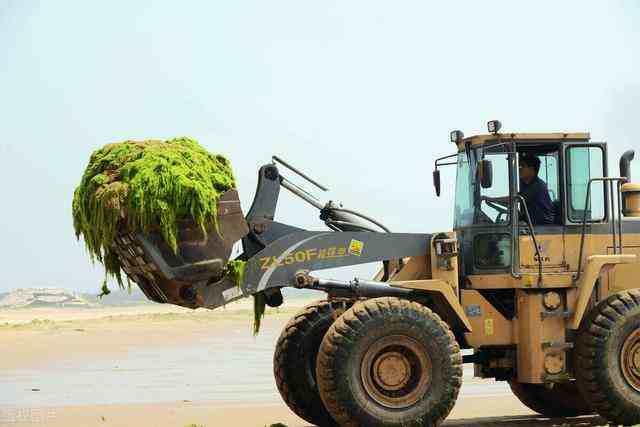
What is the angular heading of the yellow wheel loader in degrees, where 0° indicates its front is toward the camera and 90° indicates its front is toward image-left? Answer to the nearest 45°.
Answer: approximately 90°
